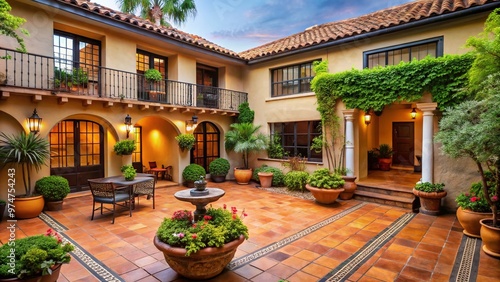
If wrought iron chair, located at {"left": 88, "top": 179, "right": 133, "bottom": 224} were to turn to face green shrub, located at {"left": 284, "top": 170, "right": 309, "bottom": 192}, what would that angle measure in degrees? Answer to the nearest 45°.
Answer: approximately 45° to its right

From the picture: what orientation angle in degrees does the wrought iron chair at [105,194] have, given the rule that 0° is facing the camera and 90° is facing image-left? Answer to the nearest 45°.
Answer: approximately 225°

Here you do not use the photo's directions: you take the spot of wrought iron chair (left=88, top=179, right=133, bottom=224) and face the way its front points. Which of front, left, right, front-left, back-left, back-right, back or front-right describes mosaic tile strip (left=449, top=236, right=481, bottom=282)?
right

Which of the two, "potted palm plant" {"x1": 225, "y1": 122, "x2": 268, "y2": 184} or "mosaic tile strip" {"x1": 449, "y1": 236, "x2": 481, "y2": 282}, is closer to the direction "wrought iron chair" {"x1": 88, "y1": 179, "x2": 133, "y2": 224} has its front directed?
the potted palm plant

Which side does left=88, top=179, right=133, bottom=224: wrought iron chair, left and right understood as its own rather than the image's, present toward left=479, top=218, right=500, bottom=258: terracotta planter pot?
right

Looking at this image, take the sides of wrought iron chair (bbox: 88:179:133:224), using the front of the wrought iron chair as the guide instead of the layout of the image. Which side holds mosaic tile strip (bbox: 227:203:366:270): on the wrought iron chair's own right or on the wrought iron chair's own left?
on the wrought iron chair's own right

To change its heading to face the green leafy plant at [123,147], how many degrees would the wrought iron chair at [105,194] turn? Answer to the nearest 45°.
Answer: approximately 45° to its left

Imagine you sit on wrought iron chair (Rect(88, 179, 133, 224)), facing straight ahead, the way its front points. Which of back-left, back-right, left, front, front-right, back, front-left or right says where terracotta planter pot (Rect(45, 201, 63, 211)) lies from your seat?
left

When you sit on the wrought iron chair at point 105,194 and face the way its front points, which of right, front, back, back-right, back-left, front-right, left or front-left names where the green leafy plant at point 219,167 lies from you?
front

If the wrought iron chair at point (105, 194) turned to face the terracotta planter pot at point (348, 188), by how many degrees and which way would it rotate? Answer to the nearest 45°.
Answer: approximately 45° to its right

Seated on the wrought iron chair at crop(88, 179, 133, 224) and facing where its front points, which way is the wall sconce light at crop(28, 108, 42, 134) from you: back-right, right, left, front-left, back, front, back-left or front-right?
left

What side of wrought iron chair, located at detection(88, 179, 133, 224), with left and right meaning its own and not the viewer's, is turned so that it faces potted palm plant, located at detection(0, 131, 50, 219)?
left

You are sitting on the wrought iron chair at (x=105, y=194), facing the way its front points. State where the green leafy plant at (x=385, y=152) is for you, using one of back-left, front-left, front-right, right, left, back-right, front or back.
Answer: front-right

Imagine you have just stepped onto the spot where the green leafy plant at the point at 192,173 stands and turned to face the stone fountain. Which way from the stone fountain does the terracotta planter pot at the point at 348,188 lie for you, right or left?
left

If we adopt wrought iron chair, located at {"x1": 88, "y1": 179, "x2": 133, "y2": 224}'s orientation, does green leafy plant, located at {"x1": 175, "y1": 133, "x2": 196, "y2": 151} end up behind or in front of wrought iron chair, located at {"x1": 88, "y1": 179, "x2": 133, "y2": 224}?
in front

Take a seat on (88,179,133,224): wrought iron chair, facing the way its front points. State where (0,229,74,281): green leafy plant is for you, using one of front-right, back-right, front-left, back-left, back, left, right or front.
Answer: back-right

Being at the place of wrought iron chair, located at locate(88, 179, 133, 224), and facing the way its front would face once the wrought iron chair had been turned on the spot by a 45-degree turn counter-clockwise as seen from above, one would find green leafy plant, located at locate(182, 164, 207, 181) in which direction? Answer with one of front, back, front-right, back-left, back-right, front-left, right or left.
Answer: front-right
